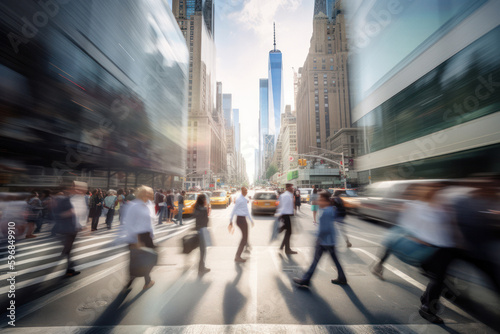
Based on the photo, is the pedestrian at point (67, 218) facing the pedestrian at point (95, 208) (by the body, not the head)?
no

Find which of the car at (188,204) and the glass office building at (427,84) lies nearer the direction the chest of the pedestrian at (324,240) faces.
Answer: the car

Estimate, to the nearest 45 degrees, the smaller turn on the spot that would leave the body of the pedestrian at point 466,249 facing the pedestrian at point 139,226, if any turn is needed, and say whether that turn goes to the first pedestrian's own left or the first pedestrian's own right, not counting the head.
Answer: approximately 45° to the first pedestrian's own left

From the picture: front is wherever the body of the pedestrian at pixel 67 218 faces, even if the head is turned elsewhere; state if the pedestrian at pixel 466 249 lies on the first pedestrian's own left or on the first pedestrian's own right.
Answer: on the first pedestrian's own right

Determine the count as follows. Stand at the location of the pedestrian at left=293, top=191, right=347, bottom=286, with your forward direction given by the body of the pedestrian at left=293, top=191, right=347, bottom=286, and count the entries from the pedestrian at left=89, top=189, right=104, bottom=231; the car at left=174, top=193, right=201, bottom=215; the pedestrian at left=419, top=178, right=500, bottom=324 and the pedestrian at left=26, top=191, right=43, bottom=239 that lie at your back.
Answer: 1

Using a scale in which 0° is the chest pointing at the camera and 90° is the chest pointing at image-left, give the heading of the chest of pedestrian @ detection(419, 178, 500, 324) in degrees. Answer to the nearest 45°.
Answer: approximately 90°

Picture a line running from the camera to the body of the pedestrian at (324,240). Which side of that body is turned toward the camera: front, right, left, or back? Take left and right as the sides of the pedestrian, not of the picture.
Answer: left

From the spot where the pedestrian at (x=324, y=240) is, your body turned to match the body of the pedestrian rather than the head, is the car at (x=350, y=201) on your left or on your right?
on your right

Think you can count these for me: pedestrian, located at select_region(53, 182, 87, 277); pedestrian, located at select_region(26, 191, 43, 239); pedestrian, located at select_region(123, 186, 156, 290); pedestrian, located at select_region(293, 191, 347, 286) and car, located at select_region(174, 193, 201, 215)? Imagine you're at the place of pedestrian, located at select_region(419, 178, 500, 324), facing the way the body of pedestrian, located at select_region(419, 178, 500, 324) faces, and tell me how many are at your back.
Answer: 0

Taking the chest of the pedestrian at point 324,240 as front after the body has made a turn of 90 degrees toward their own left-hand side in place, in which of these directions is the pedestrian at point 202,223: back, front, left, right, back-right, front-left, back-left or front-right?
right
